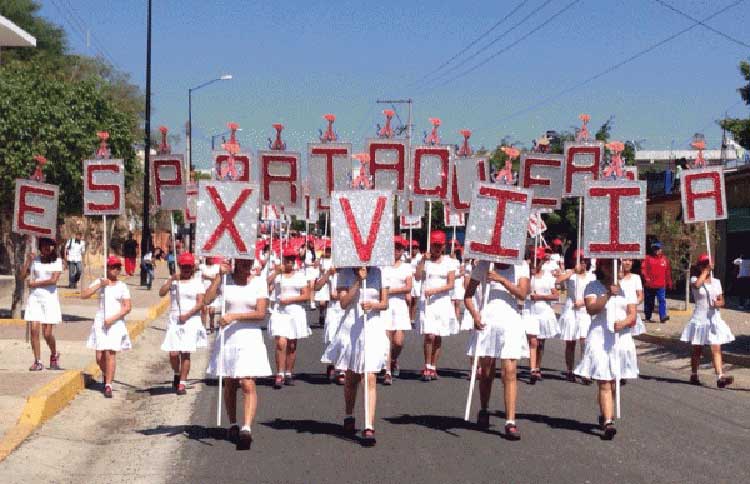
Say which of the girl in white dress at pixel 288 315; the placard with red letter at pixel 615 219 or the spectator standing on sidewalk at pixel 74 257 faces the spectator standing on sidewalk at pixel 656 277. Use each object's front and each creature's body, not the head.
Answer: the spectator standing on sidewalk at pixel 74 257

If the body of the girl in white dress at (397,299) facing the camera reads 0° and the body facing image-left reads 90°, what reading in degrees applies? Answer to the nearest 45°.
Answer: approximately 0°

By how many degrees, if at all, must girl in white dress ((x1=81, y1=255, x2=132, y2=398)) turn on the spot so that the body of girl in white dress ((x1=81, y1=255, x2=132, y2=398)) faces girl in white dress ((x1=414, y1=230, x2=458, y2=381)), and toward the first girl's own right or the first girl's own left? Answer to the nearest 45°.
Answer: approximately 90° to the first girl's own left

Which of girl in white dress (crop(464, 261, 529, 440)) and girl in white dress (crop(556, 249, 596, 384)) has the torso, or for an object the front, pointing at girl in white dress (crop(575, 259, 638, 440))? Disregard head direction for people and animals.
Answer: girl in white dress (crop(556, 249, 596, 384))

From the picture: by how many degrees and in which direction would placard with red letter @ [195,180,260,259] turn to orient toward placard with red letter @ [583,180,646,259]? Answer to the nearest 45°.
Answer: approximately 90° to its left
